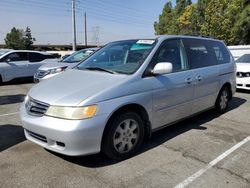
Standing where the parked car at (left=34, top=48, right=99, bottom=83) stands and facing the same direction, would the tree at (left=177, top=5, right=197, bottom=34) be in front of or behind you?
behind

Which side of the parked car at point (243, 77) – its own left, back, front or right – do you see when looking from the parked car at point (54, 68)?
right

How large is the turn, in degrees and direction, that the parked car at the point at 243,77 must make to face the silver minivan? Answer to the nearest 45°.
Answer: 0° — it already faces it

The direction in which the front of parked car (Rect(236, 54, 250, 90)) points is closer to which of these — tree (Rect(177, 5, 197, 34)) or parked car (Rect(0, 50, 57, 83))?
the parked car

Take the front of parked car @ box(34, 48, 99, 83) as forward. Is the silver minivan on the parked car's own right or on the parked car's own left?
on the parked car's own left

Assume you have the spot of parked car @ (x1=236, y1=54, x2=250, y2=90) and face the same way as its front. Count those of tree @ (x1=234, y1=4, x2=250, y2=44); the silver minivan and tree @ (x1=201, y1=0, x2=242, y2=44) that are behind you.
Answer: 2

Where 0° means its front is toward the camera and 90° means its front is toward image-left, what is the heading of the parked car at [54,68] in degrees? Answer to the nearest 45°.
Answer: approximately 45°
